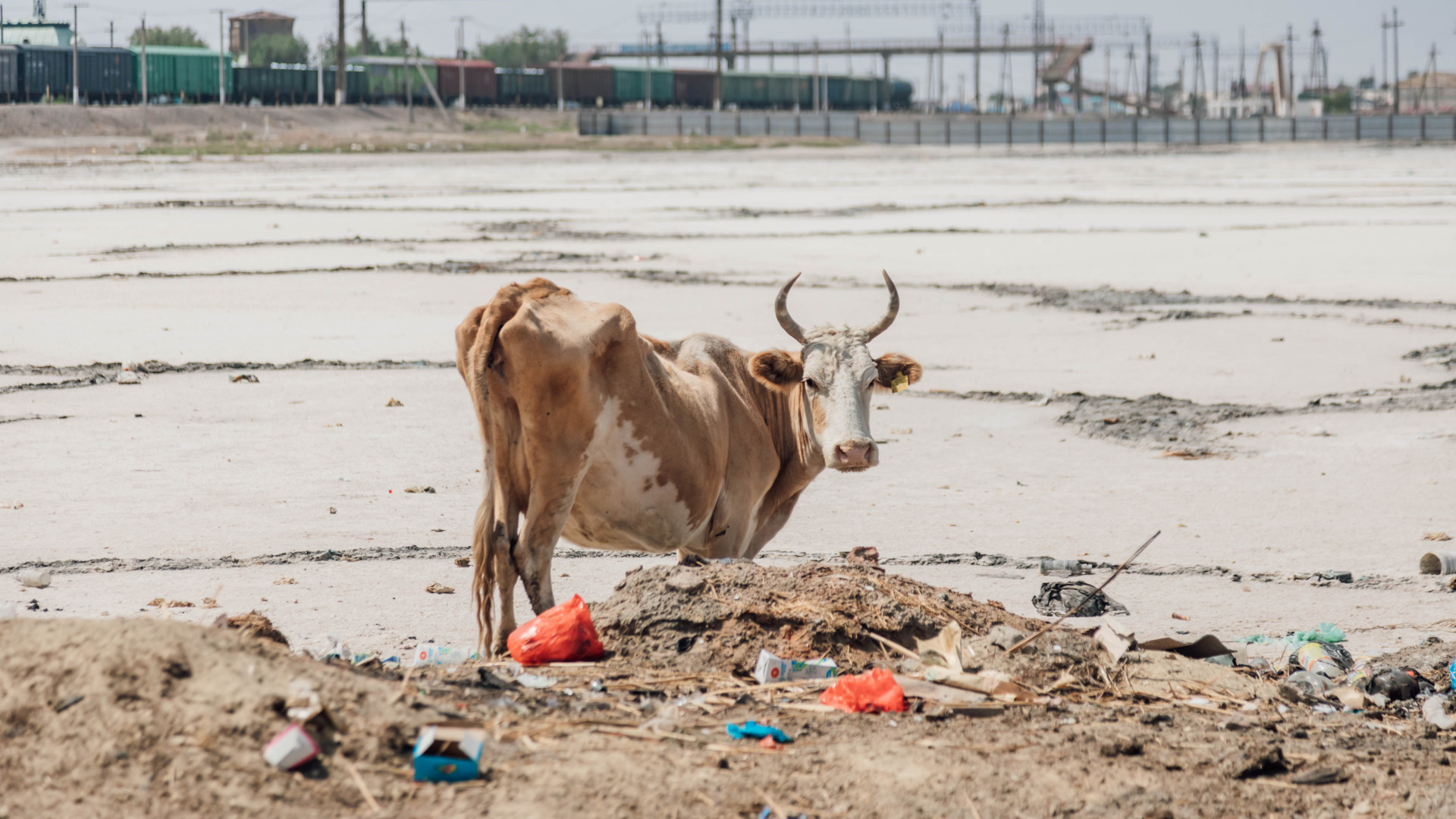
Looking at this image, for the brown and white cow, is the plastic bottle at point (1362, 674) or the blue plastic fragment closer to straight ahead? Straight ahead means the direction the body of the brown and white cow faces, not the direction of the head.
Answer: the plastic bottle

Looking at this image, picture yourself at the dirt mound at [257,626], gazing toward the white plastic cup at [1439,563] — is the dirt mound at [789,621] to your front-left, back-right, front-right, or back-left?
front-right

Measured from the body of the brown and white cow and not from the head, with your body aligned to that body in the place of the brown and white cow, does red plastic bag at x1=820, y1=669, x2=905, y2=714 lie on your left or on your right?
on your right

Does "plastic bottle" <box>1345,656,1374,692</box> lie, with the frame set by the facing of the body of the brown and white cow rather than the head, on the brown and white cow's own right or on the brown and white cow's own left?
on the brown and white cow's own right

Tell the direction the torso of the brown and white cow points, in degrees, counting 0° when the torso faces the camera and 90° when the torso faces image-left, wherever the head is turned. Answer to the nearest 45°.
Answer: approximately 225°

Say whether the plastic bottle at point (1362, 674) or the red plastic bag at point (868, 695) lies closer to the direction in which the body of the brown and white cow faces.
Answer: the plastic bottle

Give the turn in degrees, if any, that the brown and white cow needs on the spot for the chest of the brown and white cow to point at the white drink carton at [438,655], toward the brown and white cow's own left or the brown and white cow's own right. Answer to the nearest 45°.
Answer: approximately 180°

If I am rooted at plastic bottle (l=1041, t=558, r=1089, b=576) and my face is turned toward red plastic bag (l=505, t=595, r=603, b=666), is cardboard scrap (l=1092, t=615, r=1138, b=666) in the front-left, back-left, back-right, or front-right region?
front-left

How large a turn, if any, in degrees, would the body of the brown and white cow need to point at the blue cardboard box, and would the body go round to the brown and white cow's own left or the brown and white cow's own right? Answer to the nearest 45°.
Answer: approximately 135° to the brown and white cow's own right

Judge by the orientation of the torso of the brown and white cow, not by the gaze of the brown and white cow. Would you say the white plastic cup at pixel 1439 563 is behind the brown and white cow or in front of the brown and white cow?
in front

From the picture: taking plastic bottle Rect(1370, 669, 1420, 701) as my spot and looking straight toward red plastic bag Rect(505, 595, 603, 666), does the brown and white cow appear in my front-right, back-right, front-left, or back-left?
front-right

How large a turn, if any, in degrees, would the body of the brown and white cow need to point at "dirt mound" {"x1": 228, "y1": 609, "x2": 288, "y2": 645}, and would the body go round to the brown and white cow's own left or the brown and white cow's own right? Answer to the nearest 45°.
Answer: approximately 180°

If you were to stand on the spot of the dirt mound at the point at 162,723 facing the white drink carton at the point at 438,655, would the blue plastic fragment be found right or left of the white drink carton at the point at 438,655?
right
